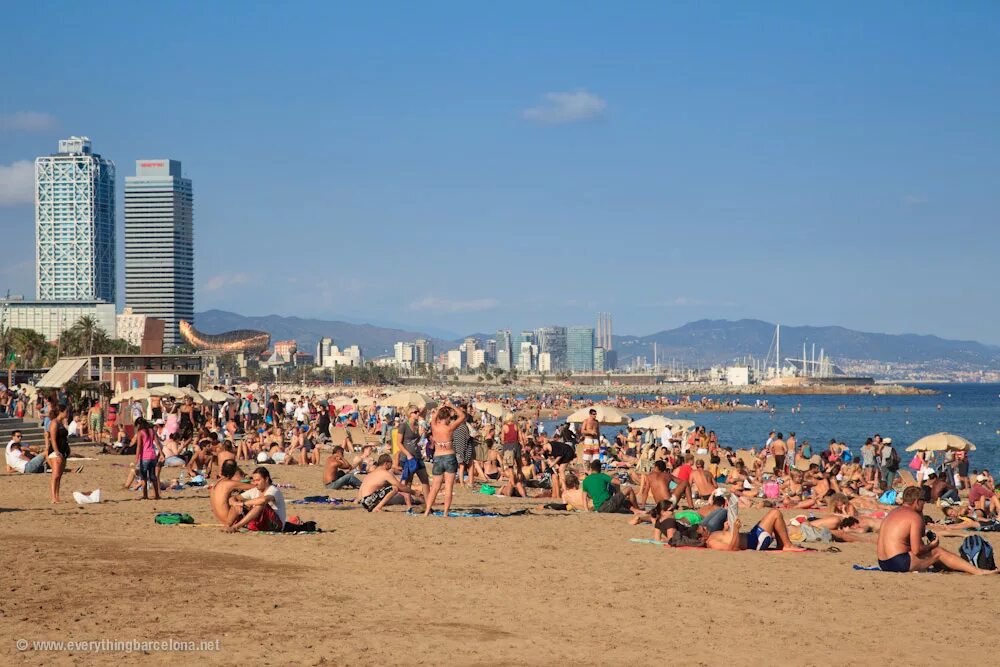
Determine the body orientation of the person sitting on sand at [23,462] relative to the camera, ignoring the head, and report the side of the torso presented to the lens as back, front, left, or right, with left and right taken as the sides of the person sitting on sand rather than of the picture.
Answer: right

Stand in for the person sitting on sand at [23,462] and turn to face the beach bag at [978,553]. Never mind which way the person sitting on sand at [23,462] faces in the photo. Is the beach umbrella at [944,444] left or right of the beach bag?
left

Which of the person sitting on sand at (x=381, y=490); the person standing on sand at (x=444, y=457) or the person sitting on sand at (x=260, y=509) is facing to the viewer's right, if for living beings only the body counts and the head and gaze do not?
the person sitting on sand at (x=381, y=490)

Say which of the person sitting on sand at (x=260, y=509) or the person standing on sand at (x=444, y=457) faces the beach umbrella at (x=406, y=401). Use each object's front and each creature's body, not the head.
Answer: the person standing on sand
